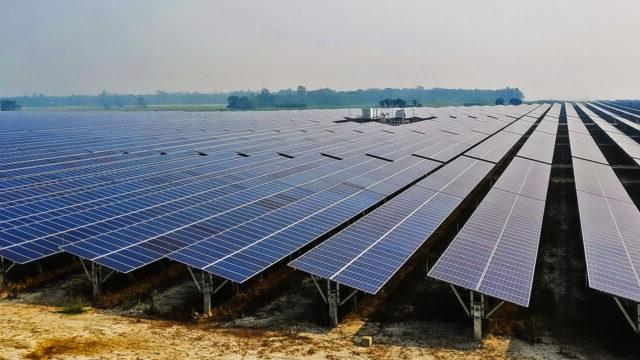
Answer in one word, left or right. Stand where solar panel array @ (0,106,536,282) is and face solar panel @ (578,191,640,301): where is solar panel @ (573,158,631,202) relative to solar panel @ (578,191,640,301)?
left

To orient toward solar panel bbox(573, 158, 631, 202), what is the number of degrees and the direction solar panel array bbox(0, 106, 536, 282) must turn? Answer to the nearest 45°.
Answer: approximately 45° to its left

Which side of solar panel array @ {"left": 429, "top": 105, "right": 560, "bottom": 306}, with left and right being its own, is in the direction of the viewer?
right
